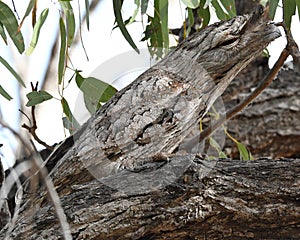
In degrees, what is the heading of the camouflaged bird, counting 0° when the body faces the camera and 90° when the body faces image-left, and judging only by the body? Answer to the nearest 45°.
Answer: approximately 270°
